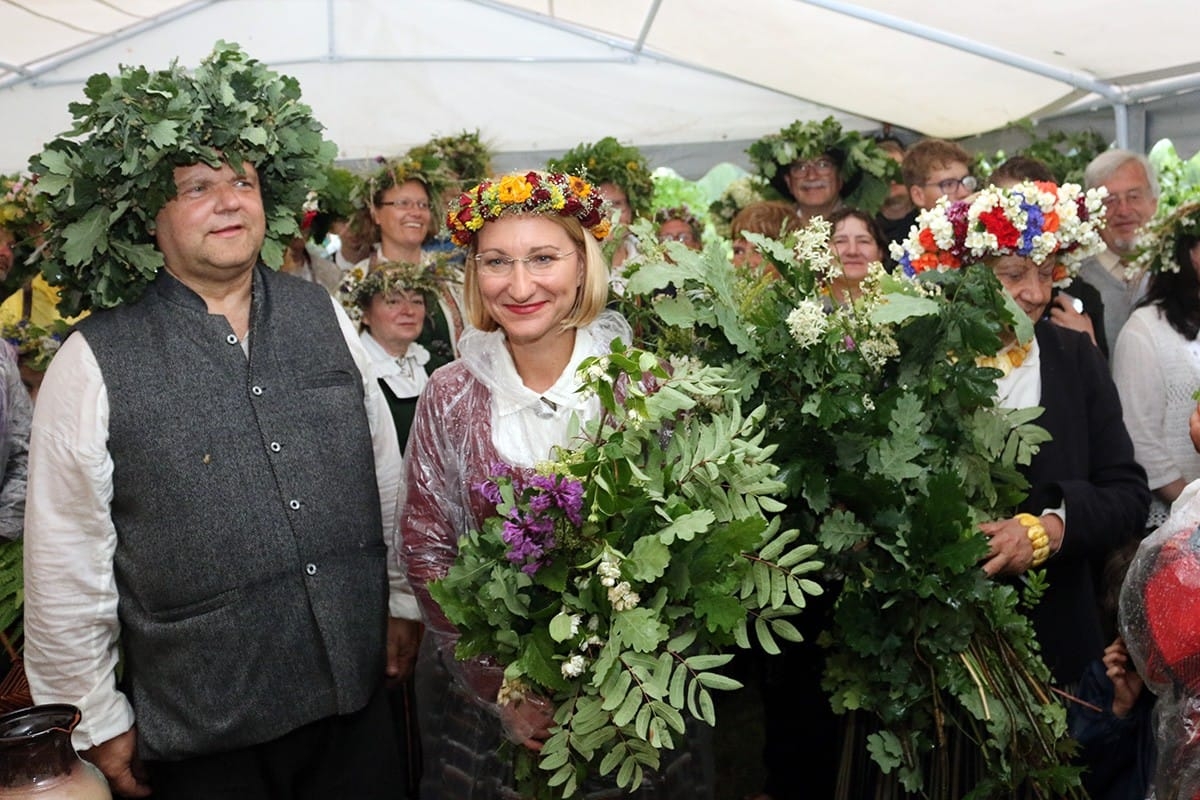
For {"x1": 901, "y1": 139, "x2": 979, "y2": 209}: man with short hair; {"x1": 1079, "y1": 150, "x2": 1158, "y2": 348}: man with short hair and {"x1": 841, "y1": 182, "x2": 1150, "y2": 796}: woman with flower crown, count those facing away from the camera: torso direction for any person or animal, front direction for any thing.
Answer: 0

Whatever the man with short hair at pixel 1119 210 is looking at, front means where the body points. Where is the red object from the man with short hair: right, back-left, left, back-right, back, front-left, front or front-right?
front

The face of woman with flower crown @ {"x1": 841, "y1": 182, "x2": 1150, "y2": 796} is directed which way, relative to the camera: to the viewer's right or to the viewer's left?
to the viewer's left

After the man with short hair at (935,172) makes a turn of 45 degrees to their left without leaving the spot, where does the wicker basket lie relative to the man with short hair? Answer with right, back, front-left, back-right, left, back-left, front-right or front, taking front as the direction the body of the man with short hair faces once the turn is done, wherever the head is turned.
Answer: back-right

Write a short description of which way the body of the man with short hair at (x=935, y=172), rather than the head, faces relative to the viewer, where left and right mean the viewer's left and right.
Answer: facing the viewer and to the right of the viewer

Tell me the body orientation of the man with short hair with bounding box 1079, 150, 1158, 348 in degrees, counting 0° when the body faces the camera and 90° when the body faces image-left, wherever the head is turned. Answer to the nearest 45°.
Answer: approximately 0°

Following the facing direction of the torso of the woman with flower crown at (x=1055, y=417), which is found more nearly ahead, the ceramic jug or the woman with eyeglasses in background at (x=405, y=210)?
the ceramic jug

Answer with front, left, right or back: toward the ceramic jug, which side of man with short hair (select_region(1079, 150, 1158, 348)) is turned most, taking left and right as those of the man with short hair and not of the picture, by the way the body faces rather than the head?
front

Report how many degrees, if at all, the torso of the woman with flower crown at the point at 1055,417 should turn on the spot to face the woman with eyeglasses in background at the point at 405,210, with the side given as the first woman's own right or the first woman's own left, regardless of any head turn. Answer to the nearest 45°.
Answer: approximately 90° to the first woman's own right

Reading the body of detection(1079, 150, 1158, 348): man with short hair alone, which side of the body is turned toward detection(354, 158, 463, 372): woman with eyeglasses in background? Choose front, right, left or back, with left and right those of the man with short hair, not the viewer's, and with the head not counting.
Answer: right

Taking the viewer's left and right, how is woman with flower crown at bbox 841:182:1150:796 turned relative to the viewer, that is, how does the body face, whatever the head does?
facing the viewer and to the left of the viewer

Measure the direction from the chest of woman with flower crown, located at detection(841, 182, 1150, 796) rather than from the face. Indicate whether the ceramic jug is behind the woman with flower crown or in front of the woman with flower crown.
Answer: in front

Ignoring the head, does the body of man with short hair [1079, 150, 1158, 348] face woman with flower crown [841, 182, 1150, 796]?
yes

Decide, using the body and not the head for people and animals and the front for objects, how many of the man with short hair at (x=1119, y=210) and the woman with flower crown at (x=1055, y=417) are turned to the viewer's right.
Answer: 0

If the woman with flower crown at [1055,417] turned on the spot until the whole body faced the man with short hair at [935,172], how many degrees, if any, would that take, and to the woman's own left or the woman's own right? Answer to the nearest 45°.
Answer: approximately 135° to the woman's own right
